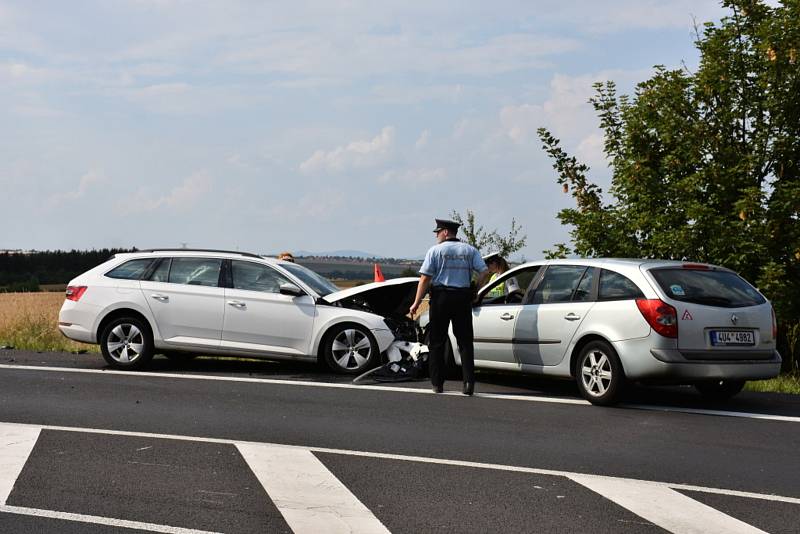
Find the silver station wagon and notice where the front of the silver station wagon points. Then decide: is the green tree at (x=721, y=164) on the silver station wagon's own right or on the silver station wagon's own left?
on the silver station wagon's own right

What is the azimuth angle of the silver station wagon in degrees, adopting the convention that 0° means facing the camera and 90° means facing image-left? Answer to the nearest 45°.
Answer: approximately 135°

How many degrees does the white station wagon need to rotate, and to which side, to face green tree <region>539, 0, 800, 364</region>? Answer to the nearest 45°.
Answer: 0° — it already faces it

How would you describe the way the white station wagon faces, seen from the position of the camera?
facing to the right of the viewer

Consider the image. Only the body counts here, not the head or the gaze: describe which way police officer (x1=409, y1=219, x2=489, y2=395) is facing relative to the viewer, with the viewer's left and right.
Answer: facing away from the viewer and to the left of the viewer

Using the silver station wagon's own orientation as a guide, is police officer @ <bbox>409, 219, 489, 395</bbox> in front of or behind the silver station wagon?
in front

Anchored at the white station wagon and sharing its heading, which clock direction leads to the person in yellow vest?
The person in yellow vest is roughly at 1 o'clock from the white station wagon.
